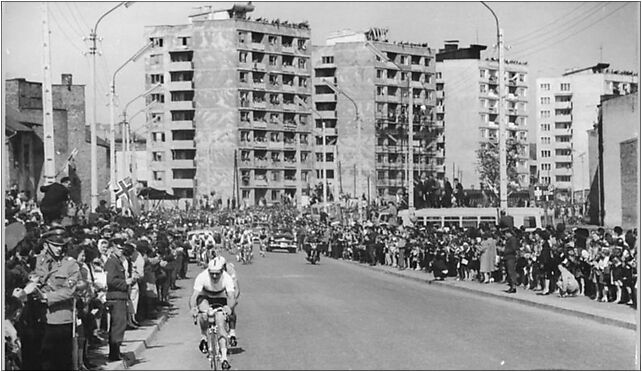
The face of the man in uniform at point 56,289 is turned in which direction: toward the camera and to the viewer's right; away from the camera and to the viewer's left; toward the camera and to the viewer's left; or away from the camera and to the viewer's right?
toward the camera and to the viewer's right

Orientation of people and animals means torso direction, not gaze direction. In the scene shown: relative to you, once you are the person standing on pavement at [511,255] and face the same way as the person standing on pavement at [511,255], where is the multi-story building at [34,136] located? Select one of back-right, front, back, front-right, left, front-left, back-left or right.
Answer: front

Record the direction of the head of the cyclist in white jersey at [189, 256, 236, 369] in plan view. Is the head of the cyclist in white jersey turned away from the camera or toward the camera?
toward the camera

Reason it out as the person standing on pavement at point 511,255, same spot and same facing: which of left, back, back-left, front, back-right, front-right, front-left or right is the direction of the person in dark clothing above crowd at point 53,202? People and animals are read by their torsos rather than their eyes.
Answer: front-left

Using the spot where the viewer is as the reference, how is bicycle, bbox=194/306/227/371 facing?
facing the viewer

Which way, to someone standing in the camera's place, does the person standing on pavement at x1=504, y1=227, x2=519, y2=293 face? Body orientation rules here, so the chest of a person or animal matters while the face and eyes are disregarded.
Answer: facing to the left of the viewer

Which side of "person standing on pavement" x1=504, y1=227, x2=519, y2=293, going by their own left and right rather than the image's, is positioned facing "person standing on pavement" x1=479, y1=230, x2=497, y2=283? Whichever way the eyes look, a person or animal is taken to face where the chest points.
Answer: right

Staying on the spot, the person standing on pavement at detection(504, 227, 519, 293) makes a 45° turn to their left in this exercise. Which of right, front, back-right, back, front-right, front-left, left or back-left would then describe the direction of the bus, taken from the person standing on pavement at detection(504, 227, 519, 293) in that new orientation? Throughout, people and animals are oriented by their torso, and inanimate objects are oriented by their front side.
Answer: back-right

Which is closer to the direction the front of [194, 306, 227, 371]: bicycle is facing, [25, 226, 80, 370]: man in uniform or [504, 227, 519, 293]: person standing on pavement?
the man in uniform

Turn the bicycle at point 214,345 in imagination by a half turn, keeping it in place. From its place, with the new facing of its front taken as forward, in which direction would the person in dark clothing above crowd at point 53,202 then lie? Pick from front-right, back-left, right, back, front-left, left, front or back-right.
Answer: front-left

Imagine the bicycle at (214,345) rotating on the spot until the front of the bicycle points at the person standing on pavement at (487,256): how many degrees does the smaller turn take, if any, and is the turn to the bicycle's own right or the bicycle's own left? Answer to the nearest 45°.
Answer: approximately 135° to the bicycle's own left

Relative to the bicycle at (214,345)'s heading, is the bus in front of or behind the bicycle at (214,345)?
behind
